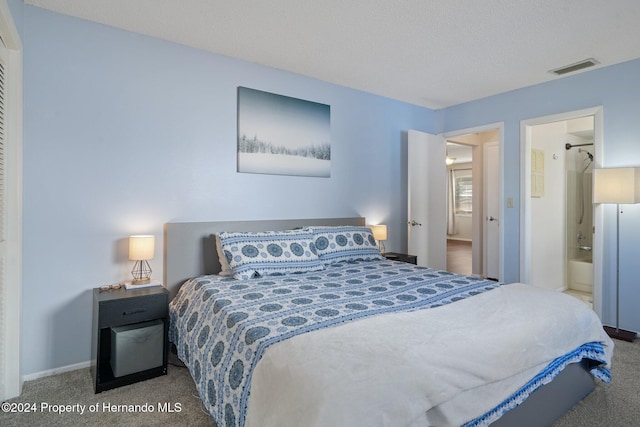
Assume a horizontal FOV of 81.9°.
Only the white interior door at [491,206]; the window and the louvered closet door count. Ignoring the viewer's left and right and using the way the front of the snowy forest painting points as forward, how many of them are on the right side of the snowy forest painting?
1

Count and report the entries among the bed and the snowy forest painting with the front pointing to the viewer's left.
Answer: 0

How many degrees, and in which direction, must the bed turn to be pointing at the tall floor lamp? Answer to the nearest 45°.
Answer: approximately 90° to its left

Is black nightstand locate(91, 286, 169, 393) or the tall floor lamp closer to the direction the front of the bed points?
the tall floor lamp

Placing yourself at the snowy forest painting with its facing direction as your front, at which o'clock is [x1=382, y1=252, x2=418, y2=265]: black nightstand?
The black nightstand is roughly at 10 o'clock from the snowy forest painting.

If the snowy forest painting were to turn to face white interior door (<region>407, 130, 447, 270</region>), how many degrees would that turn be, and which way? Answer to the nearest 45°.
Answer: approximately 90° to its left

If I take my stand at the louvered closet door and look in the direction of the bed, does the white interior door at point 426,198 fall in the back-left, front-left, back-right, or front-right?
front-left

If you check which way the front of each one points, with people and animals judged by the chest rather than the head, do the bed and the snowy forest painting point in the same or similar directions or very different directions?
same or similar directions

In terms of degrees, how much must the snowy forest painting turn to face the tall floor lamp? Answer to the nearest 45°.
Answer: approximately 45° to its left

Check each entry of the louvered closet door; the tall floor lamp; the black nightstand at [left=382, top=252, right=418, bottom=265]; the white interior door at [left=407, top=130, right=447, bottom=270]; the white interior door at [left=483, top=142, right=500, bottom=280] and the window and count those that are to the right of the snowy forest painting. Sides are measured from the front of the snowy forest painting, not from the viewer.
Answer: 1

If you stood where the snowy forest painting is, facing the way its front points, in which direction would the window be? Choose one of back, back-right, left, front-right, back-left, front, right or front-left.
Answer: left

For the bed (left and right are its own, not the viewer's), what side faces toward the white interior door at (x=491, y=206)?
left

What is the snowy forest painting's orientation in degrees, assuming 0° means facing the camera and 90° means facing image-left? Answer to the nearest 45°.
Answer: approximately 315°

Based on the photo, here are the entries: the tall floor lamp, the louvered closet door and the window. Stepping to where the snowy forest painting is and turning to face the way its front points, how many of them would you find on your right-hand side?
1

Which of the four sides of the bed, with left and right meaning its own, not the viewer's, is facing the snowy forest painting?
back
